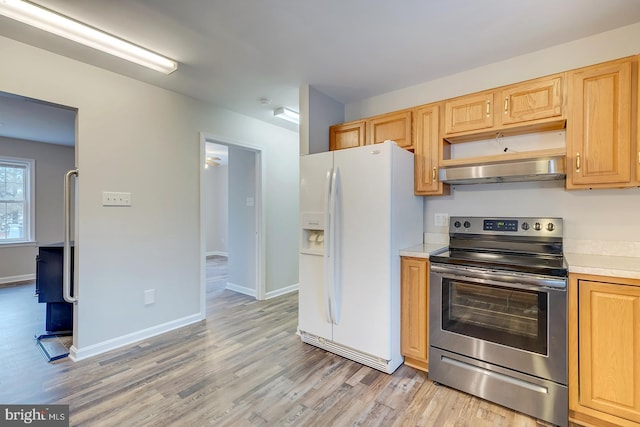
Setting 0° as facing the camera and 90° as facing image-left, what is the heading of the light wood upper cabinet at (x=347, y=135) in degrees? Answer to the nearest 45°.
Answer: approximately 45°

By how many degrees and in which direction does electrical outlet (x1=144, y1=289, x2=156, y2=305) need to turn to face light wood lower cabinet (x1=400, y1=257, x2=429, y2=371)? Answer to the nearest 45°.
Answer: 0° — it already faces it
